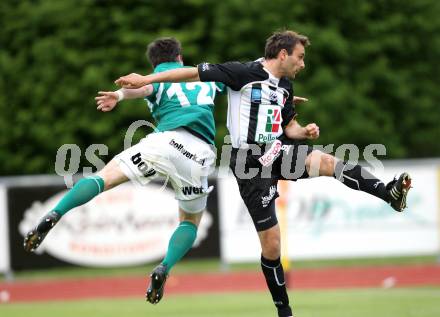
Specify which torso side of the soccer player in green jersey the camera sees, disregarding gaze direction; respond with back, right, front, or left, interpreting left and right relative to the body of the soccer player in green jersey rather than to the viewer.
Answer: back

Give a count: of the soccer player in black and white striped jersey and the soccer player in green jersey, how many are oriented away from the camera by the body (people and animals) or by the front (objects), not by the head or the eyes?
1

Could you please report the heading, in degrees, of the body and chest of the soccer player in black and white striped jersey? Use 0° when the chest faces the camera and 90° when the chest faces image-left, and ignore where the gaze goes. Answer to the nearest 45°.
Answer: approximately 315°

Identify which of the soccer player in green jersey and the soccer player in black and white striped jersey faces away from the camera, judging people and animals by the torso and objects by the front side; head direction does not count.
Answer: the soccer player in green jersey

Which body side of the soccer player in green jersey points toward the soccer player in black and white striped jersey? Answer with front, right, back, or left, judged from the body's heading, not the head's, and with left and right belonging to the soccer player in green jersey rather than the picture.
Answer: right

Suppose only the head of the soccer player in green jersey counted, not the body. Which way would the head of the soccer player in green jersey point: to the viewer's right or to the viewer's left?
to the viewer's right
